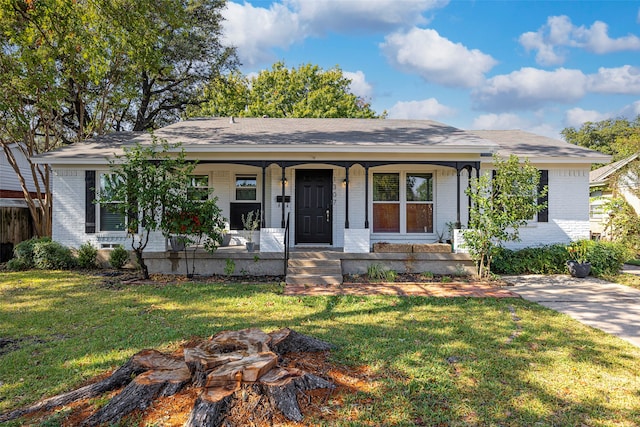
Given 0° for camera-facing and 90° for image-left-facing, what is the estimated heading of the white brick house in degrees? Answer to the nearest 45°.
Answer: approximately 0°

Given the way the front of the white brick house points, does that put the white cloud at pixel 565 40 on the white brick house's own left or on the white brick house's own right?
on the white brick house's own left

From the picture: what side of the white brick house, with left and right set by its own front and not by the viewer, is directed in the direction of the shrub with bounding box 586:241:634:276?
left

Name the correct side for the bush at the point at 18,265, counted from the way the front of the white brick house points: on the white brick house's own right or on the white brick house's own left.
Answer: on the white brick house's own right

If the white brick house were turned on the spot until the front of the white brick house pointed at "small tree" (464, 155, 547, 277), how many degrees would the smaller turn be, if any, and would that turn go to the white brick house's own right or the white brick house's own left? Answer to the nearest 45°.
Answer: approximately 45° to the white brick house's own left

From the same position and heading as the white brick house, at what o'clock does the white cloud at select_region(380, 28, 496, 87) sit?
The white cloud is roughly at 7 o'clock from the white brick house.

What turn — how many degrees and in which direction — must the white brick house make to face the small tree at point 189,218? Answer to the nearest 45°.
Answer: approximately 45° to its right

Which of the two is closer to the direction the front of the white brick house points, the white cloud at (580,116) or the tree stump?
the tree stump

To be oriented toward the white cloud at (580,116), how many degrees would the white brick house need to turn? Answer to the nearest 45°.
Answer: approximately 135° to its left

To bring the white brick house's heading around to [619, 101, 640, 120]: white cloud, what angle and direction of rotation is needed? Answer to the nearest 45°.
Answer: approximately 135° to its left

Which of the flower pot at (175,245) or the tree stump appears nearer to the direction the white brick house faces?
the tree stump

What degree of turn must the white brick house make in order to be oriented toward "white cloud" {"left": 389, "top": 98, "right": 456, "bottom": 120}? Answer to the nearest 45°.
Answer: approximately 180°

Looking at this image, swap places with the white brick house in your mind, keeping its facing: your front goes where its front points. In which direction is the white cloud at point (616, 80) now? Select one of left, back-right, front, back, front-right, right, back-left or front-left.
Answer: back-left
